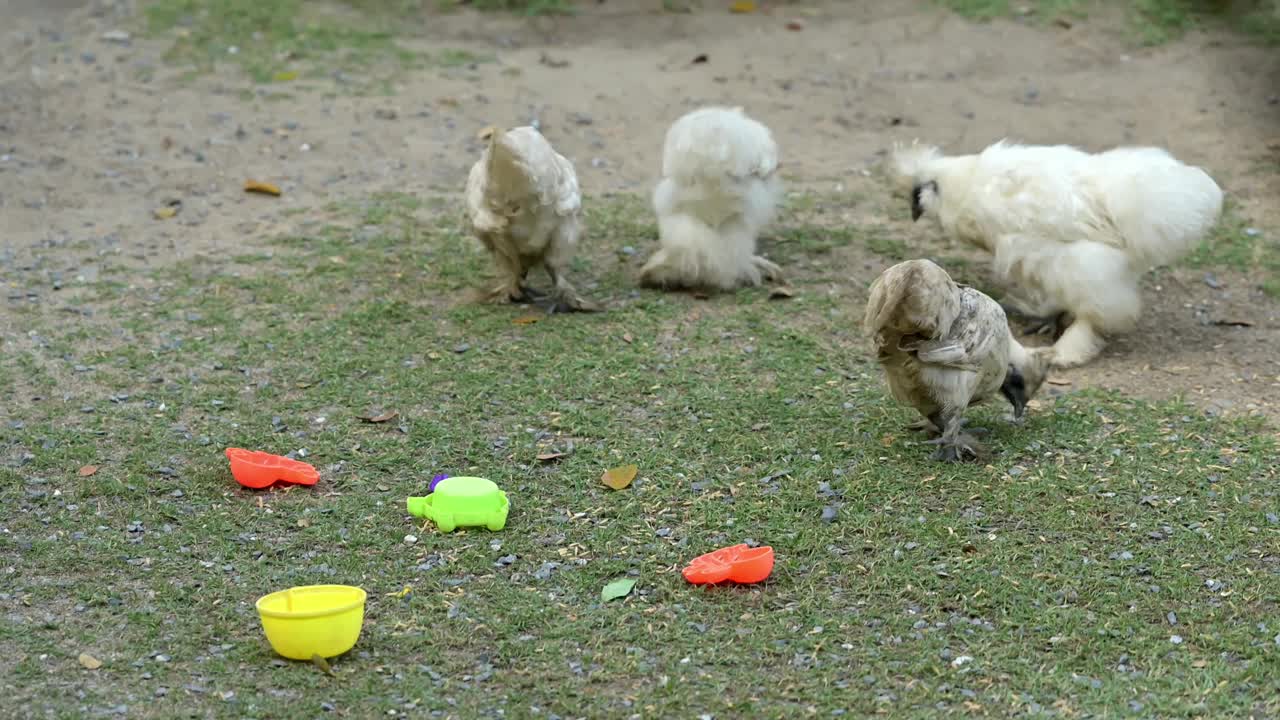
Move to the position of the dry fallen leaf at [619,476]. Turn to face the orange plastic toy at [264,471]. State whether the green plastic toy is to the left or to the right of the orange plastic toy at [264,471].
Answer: left

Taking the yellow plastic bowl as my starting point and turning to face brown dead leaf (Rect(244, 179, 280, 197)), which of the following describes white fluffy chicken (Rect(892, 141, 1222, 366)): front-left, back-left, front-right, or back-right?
front-right

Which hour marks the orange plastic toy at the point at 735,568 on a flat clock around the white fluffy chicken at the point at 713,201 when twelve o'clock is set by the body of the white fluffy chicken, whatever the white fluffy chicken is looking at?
The orange plastic toy is roughly at 6 o'clock from the white fluffy chicken.

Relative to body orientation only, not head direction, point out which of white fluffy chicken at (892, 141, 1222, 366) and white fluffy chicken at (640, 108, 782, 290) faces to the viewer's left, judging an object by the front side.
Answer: white fluffy chicken at (892, 141, 1222, 366)

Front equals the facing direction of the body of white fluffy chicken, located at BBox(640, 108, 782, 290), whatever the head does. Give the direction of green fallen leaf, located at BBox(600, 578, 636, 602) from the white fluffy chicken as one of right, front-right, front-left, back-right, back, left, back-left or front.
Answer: back

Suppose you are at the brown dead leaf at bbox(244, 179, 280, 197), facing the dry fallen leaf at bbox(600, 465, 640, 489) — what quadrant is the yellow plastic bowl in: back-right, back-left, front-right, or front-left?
front-right

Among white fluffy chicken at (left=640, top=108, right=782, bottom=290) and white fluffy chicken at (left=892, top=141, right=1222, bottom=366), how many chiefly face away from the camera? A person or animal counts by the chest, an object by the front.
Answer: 1

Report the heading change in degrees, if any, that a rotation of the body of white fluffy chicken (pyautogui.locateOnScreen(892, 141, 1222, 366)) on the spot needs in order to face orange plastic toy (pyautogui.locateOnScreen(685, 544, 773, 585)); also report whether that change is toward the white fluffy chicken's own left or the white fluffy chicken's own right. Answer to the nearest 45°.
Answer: approximately 90° to the white fluffy chicken's own left

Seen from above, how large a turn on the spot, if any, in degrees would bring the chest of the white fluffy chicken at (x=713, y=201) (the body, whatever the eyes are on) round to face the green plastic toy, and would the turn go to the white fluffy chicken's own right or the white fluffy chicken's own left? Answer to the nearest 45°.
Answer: approximately 180°

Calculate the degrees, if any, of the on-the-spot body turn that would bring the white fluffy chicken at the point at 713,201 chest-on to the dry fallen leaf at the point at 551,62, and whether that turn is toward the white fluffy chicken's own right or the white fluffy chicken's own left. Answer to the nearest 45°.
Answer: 0° — it already faces it

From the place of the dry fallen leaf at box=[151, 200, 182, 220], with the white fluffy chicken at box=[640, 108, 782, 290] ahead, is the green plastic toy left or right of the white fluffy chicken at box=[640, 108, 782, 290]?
right

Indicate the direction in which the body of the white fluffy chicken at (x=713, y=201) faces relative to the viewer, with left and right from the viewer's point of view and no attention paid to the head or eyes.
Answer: facing away from the viewer

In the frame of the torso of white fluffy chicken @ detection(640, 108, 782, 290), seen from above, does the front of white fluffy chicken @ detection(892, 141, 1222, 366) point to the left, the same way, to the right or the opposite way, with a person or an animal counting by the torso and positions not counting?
to the left

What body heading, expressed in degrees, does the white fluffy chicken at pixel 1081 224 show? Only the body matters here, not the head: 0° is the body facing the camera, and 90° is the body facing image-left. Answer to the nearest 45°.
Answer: approximately 90°

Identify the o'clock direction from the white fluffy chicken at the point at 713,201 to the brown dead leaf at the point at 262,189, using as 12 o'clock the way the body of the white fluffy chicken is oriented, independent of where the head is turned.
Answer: The brown dead leaf is roughly at 10 o'clock from the white fluffy chicken.

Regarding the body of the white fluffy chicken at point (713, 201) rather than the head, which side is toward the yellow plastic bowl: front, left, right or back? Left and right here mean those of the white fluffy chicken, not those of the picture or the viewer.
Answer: back

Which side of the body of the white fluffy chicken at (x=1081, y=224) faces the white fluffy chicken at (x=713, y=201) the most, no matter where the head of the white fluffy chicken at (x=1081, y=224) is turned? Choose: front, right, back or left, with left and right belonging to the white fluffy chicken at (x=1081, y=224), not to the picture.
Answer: front
